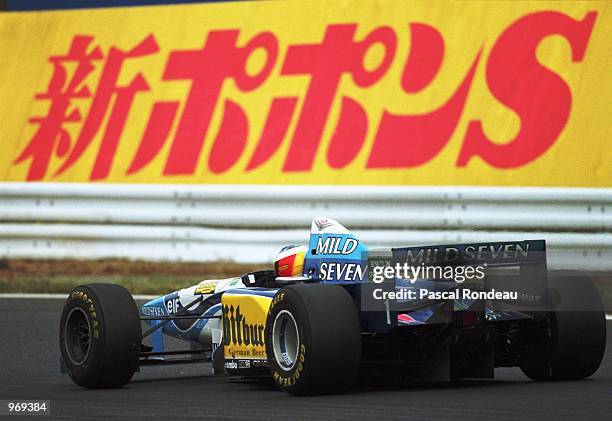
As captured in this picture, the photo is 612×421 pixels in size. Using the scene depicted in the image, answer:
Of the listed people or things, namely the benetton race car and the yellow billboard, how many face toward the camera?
1

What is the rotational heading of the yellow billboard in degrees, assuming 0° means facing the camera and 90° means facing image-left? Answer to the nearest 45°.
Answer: approximately 0°

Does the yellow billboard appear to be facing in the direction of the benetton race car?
yes

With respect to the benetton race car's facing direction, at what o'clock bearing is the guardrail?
The guardrail is roughly at 1 o'clock from the benetton race car.

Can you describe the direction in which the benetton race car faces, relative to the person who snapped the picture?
facing away from the viewer and to the left of the viewer

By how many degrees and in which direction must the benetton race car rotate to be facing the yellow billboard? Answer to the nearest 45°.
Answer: approximately 45° to its right
